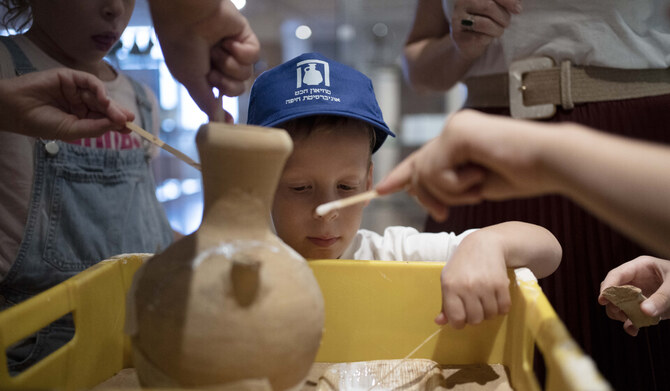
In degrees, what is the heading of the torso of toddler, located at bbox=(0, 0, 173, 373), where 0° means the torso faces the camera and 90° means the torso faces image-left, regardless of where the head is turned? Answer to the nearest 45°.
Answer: approximately 315°
